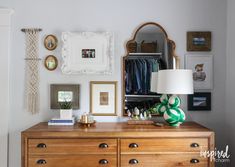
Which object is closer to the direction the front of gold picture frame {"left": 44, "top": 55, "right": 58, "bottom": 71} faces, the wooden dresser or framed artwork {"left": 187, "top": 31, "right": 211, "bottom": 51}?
the wooden dresser

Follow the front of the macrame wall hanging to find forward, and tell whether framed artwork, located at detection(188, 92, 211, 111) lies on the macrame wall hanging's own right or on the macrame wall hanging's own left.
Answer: on the macrame wall hanging's own left

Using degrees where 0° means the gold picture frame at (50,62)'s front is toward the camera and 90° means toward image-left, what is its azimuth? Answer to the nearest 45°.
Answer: approximately 0°

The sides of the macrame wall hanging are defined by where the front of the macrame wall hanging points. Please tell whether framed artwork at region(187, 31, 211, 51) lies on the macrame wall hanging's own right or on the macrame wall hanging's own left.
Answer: on the macrame wall hanging's own left

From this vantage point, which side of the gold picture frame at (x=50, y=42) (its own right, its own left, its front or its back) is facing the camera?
front

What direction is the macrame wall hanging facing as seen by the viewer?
toward the camera

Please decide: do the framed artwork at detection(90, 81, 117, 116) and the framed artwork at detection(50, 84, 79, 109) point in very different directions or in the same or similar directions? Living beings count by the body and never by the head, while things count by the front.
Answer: same or similar directions

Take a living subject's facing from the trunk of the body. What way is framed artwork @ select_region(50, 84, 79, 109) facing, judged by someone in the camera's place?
facing the viewer

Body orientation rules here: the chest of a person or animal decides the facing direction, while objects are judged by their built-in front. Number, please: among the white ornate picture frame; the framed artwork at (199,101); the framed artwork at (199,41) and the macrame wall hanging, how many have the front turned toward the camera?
4

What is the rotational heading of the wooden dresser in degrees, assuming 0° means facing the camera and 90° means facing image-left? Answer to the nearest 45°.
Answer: approximately 0°
